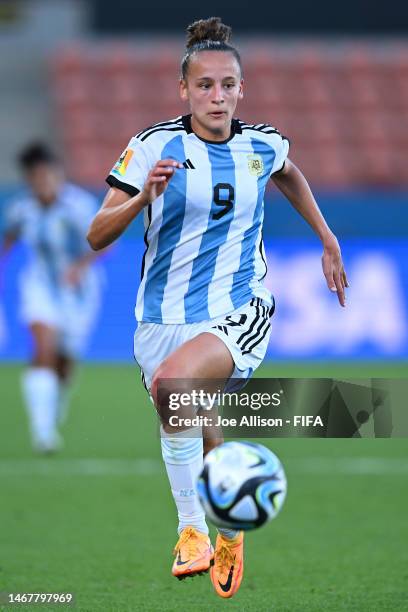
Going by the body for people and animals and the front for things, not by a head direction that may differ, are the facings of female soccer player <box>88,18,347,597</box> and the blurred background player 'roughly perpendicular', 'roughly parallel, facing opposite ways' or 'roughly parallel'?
roughly parallel

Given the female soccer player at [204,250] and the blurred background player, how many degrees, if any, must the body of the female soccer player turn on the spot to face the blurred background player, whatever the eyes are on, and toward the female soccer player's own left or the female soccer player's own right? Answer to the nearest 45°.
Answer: approximately 180°

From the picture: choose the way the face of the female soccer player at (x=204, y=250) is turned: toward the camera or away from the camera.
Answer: toward the camera

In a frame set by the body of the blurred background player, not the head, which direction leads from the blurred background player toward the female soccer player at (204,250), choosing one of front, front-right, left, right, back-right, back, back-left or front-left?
front

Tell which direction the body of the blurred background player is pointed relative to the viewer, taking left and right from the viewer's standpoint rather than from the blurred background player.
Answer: facing the viewer

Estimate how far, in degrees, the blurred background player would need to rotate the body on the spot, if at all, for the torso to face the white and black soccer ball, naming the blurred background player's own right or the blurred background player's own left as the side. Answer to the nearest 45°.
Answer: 0° — they already face it

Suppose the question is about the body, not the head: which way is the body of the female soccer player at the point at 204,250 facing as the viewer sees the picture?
toward the camera

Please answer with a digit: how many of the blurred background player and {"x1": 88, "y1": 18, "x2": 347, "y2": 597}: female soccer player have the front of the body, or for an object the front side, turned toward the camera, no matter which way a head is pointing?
2
